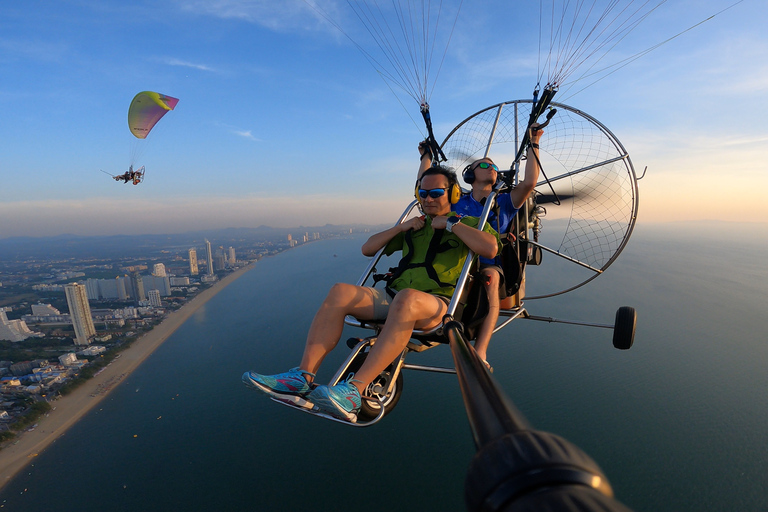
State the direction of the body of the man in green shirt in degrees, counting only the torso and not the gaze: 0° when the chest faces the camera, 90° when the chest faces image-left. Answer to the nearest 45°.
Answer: approximately 45°

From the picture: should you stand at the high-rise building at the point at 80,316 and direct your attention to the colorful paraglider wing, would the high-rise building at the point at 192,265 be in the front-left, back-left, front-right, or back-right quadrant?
back-left

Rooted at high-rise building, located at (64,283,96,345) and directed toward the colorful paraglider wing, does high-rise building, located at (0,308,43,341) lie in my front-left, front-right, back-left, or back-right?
back-right

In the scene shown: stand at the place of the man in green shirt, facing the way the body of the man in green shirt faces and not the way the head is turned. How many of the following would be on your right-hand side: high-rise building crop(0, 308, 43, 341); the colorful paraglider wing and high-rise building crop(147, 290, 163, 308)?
3

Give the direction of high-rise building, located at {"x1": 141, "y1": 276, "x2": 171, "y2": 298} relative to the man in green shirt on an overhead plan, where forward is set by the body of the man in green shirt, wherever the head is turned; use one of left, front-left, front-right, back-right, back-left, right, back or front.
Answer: right

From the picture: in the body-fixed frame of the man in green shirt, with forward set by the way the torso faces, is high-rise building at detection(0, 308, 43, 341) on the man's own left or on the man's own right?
on the man's own right

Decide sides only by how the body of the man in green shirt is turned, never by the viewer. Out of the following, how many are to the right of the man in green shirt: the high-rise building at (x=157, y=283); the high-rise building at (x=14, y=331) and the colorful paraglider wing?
3

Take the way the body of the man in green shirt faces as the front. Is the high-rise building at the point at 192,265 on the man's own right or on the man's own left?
on the man's own right

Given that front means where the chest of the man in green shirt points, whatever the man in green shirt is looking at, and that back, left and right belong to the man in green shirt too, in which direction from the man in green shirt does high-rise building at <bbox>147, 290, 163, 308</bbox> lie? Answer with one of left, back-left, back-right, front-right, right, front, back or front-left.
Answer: right

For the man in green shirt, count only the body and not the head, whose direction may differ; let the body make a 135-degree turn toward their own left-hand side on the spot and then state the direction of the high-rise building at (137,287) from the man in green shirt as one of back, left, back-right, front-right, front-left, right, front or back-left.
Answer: back-left
